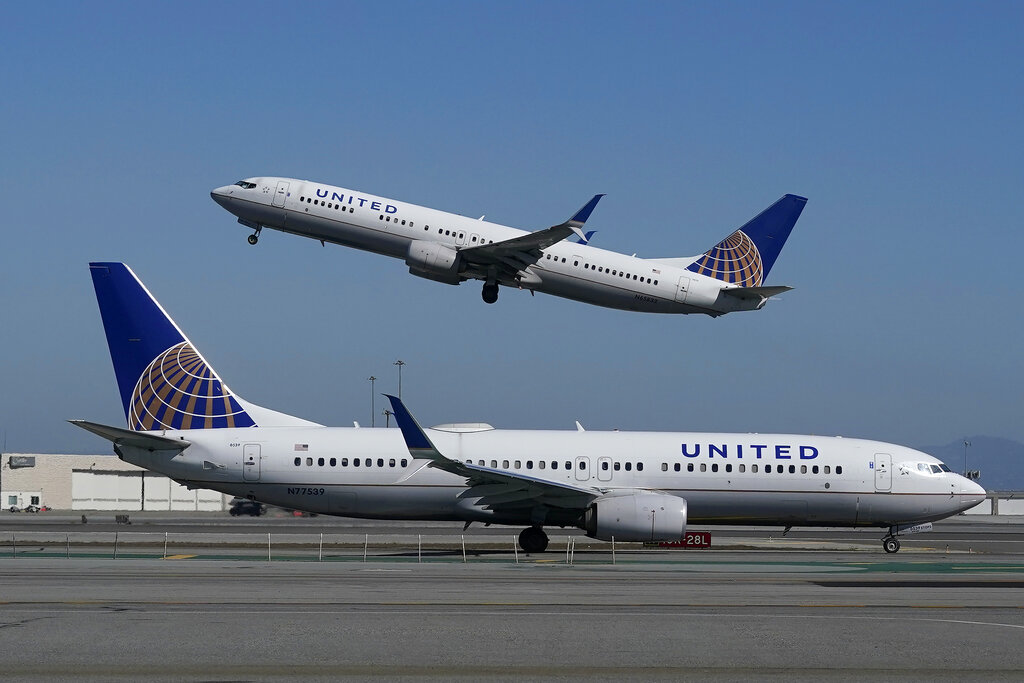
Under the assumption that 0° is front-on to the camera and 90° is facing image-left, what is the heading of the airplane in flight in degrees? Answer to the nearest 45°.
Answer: approximately 90°

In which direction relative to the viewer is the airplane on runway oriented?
to the viewer's right

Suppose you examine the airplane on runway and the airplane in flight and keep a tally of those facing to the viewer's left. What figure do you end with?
1

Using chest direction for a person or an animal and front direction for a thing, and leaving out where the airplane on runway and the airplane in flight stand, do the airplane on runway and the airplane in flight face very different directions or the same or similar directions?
very different directions

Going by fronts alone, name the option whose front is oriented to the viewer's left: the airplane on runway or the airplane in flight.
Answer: the airplane in flight
